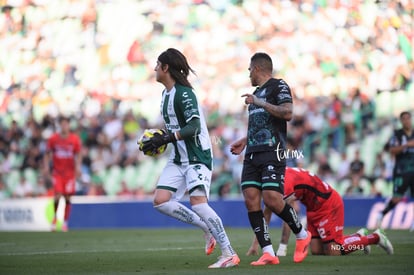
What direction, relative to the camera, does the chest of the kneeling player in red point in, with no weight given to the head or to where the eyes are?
to the viewer's left

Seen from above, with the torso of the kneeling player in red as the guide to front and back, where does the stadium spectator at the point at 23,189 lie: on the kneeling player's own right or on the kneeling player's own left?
on the kneeling player's own right

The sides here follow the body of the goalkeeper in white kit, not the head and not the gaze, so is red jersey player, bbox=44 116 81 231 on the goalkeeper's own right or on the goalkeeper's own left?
on the goalkeeper's own right

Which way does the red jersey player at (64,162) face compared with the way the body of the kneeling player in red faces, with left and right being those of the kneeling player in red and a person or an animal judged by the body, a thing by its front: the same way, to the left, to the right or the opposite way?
to the left

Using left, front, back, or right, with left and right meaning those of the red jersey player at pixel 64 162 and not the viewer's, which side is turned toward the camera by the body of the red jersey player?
front

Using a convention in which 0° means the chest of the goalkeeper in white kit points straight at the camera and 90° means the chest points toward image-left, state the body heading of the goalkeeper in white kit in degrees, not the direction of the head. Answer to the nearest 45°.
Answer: approximately 90°

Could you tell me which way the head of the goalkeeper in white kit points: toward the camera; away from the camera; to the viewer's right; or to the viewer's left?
to the viewer's left
